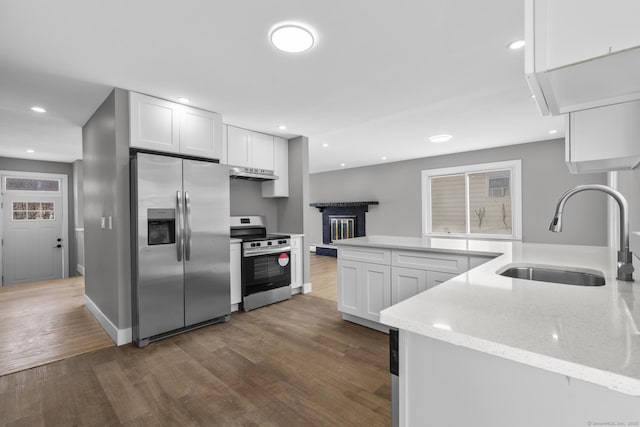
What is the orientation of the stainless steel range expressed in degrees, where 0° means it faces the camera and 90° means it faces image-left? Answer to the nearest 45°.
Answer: approximately 315°

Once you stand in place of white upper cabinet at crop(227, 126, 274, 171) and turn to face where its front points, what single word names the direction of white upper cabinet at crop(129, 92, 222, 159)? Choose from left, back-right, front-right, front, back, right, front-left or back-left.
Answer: right

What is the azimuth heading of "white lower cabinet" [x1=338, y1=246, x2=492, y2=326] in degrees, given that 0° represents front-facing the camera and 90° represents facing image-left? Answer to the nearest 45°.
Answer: approximately 45°

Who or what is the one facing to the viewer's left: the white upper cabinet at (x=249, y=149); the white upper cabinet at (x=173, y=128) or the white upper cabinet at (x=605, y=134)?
the white upper cabinet at (x=605, y=134)

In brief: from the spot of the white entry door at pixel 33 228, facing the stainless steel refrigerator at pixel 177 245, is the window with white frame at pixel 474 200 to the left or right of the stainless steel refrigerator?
left

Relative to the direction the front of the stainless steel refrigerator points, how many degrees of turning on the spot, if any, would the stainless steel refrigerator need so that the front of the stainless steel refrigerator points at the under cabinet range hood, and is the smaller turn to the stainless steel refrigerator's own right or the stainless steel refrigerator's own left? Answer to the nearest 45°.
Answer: approximately 90° to the stainless steel refrigerator's own left

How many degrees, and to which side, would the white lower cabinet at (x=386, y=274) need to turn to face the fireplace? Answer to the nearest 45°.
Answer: approximately 135° to its right

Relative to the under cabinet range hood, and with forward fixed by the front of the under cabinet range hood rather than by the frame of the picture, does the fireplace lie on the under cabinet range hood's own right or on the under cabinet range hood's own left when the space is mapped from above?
on the under cabinet range hood's own left

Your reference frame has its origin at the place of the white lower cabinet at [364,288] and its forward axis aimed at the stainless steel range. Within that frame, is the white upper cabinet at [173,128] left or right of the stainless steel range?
left

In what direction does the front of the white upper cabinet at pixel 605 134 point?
to the viewer's left
